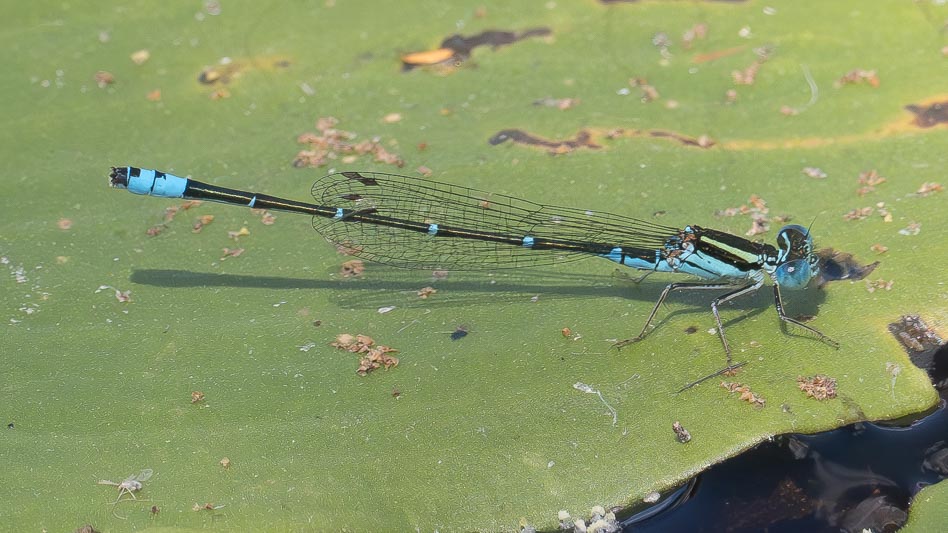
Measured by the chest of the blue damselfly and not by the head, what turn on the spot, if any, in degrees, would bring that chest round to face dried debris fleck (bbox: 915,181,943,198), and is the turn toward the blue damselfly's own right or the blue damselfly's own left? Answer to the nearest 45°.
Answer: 0° — it already faces it

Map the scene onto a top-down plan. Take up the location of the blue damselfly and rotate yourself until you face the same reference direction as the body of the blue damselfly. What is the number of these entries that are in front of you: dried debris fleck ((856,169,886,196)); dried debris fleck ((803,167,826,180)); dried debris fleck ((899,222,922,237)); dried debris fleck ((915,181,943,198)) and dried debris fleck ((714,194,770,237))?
5

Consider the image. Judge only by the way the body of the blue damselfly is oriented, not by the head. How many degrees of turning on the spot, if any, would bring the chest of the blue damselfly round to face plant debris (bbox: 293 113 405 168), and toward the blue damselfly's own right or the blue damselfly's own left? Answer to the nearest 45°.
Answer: approximately 135° to the blue damselfly's own left

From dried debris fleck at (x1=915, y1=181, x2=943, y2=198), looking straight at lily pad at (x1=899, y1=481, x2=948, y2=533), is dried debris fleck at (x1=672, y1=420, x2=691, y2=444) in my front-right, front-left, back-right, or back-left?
front-right

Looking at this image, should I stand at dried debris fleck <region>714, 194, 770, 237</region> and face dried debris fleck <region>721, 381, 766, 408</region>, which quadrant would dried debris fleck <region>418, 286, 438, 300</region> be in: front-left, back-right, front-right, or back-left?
front-right

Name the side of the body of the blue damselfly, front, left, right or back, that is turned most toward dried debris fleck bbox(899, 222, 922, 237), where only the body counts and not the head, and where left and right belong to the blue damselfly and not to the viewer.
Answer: front

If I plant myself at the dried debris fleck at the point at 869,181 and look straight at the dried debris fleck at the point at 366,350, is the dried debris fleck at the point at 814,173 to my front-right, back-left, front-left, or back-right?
front-right

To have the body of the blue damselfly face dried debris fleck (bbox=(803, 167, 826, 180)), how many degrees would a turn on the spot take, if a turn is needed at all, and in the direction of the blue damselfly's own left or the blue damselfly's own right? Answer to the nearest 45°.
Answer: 0° — it already faces it

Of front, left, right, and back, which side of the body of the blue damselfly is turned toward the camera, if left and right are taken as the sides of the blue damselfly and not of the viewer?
right

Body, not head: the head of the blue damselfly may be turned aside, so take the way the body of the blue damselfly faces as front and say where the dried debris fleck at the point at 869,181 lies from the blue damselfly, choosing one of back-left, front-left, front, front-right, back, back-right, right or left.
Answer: front

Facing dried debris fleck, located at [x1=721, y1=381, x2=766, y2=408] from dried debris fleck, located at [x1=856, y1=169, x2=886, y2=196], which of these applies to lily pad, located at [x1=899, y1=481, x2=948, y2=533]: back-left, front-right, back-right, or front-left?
front-left

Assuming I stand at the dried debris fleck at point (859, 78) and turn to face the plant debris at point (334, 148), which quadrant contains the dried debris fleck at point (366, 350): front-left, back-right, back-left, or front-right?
front-left

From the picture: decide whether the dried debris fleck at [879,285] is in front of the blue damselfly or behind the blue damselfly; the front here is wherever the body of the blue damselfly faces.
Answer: in front

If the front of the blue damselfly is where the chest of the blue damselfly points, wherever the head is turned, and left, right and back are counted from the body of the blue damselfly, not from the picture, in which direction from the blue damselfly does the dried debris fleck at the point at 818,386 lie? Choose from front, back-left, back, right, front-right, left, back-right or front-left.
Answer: front-right

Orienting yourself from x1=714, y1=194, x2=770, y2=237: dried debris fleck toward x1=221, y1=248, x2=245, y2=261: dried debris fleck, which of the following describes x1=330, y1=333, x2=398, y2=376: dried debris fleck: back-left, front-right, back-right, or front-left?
front-left

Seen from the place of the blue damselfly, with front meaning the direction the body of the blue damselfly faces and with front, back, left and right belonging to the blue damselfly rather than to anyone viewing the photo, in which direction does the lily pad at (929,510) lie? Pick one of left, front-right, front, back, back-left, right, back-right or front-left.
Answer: front-right
